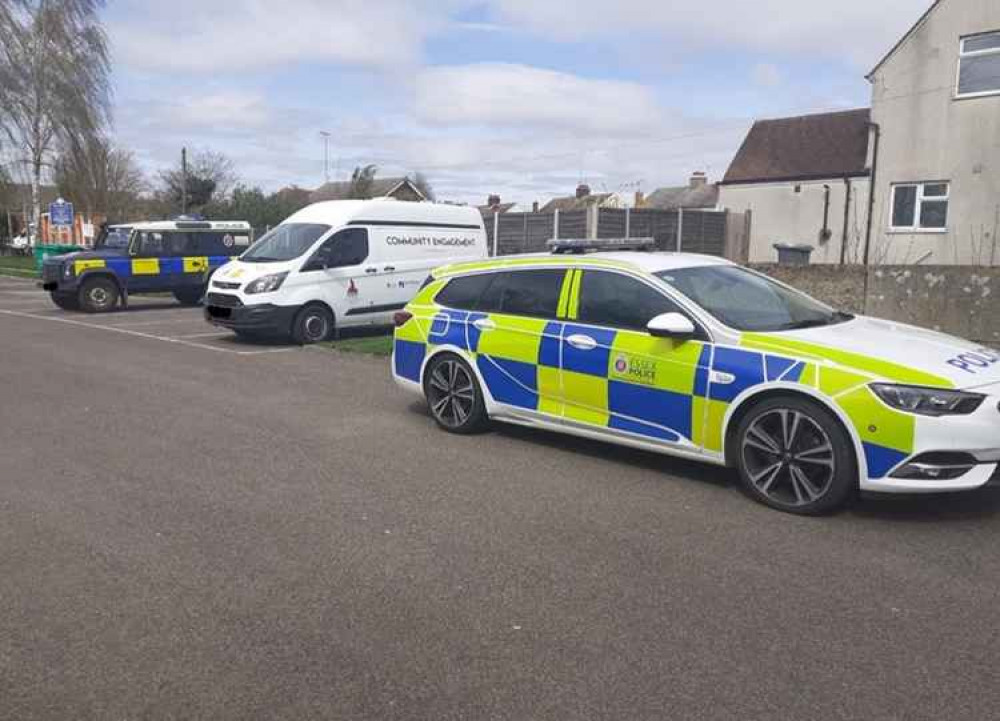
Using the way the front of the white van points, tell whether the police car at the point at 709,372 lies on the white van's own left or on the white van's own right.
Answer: on the white van's own left

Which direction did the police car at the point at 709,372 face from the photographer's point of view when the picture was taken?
facing the viewer and to the right of the viewer

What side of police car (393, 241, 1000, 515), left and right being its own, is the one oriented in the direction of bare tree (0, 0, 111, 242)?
back

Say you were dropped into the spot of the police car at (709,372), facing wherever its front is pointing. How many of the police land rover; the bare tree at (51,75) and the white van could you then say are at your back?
3

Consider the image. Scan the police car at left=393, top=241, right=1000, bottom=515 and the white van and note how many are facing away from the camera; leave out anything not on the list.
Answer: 0

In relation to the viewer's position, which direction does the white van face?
facing the viewer and to the left of the viewer

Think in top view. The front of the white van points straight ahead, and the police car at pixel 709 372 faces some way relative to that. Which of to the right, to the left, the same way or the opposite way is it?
to the left

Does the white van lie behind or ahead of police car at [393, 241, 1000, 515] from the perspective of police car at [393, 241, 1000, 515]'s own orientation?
behind

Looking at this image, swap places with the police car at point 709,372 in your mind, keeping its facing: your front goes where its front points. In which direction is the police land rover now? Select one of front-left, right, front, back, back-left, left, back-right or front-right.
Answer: back

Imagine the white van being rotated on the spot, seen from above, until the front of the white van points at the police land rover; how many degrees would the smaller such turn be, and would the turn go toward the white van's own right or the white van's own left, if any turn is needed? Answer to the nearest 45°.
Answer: approximately 90° to the white van's own right
